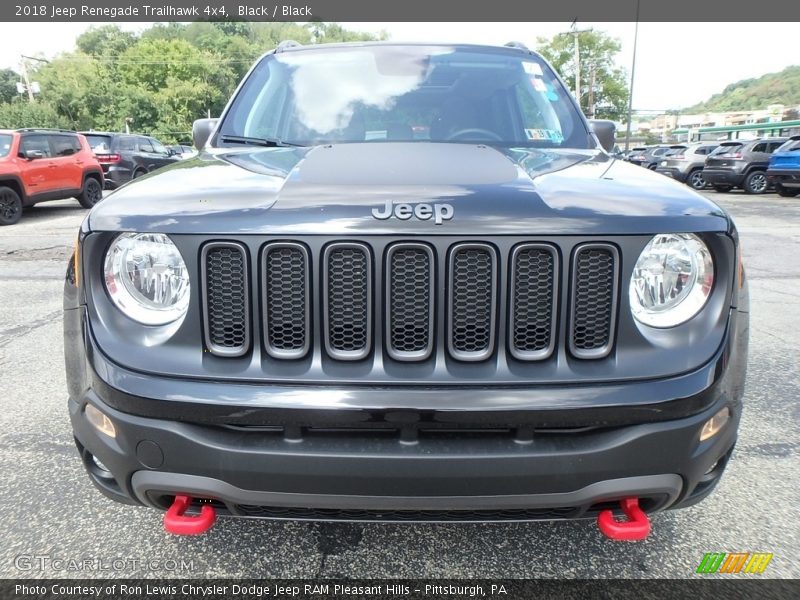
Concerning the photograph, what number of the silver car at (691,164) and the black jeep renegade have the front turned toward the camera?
1

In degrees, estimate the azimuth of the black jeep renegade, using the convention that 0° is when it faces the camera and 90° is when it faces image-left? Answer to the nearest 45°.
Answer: approximately 0°

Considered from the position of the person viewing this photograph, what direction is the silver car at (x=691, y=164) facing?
facing away from the viewer and to the right of the viewer

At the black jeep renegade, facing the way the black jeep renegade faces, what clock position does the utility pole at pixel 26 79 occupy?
The utility pole is roughly at 5 o'clock from the black jeep renegade.
